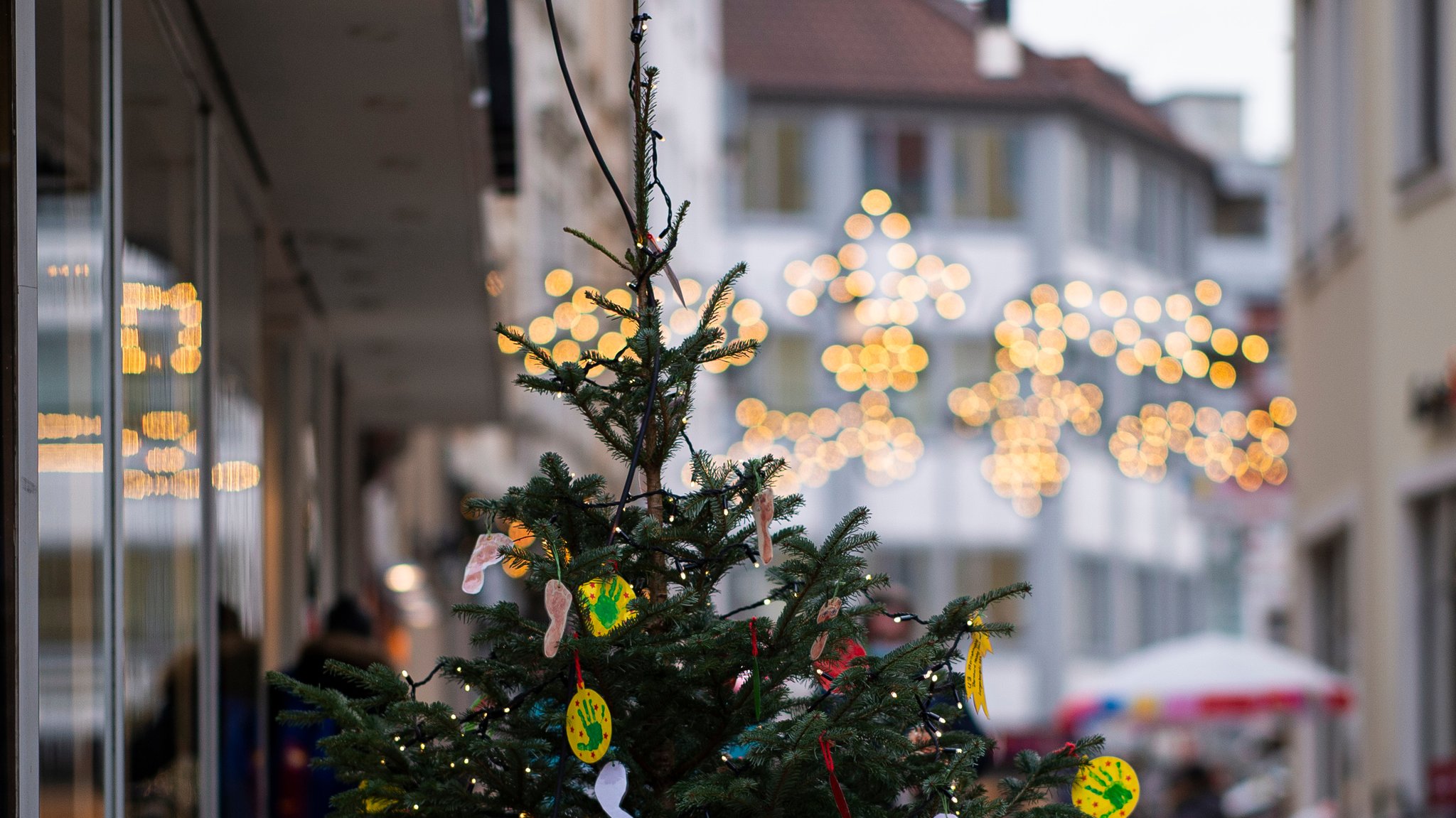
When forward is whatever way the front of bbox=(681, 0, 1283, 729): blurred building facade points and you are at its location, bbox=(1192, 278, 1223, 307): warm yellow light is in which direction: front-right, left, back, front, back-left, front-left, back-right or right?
front

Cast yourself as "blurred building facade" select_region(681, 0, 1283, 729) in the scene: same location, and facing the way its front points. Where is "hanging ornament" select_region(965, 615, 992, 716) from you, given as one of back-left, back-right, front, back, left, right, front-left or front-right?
front

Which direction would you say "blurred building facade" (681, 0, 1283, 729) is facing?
toward the camera

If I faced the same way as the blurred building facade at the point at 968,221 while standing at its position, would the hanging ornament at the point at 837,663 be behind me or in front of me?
in front

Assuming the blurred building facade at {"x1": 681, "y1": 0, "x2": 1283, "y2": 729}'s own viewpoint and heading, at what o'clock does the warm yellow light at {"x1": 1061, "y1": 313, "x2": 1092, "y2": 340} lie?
The warm yellow light is roughly at 12 o'clock from the blurred building facade.

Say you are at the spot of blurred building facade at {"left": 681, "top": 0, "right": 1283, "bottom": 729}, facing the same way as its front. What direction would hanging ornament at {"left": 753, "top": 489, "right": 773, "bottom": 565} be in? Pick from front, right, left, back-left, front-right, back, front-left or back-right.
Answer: front

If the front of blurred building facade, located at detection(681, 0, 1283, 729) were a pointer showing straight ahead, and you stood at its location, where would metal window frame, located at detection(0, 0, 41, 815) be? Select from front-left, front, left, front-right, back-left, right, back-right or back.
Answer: front

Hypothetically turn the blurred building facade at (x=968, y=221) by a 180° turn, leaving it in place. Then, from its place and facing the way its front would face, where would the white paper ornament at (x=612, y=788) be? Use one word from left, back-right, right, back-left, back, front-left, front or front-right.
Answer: back

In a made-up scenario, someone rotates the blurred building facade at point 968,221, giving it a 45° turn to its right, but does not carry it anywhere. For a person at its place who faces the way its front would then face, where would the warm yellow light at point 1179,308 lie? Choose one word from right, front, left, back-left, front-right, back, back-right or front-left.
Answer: front-left

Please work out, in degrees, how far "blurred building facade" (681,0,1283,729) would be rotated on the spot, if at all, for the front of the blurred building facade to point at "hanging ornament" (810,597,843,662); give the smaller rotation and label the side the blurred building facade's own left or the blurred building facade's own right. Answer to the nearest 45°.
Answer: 0° — it already faces it

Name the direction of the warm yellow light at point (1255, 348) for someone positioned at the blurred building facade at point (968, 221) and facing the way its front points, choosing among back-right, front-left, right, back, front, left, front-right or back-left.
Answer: front

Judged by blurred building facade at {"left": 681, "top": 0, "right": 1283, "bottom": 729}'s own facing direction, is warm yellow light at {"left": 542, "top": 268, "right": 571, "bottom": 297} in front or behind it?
in front

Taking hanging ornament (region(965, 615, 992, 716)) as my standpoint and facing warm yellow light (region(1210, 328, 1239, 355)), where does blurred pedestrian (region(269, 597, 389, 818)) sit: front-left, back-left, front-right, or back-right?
front-left

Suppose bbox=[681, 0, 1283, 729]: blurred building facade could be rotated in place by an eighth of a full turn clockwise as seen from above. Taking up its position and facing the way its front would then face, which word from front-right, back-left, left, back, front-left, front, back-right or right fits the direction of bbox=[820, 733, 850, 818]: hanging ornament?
front-left

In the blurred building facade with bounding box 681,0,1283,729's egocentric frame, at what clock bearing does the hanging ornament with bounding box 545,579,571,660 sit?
The hanging ornament is roughly at 12 o'clock from the blurred building facade.
